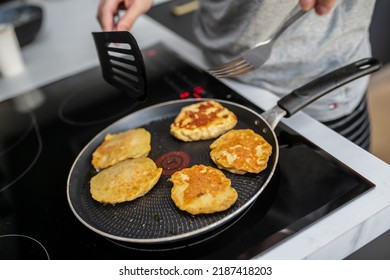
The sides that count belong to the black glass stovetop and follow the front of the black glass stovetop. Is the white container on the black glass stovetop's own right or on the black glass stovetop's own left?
on the black glass stovetop's own left

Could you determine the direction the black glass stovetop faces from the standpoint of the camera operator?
facing away from the viewer and to the right of the viewer
